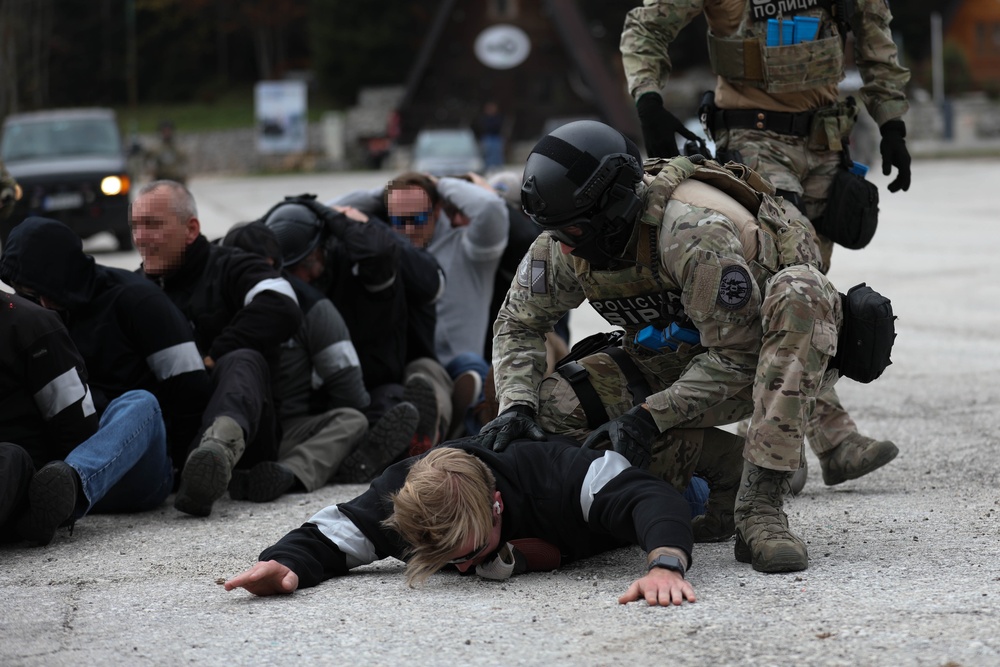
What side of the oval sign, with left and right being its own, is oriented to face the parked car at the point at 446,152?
front

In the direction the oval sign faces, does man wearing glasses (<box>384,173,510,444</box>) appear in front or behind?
in front

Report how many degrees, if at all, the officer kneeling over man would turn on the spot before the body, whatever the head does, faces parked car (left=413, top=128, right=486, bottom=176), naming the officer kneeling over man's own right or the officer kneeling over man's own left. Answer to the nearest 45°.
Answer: approximately 135° to the officer kneeling over man's own right

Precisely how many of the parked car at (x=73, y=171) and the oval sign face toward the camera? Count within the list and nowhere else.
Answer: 2

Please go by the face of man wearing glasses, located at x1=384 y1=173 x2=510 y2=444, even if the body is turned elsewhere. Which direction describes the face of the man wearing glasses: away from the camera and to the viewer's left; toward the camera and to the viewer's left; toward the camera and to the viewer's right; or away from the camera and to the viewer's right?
toward the camera and to the viewer's left

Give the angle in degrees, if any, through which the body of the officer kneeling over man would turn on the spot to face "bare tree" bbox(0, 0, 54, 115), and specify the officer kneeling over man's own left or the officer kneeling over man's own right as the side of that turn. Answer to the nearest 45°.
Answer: approximately 90° to the officer kneeling over man's own right

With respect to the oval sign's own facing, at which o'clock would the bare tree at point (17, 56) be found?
The bare tree is roughly at 3 o'clock from the oval sign.

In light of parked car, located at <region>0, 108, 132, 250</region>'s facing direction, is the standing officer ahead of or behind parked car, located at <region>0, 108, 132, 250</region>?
ahead

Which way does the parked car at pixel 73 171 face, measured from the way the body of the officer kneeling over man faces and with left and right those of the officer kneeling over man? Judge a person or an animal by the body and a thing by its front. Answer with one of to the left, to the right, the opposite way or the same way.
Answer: to the left

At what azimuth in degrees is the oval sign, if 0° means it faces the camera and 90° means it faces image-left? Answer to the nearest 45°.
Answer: approximately 0°

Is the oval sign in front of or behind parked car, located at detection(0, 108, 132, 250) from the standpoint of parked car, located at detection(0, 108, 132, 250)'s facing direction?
behind

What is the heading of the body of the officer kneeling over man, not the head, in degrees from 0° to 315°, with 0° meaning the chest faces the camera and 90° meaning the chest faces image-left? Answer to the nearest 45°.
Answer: approximately 45°
